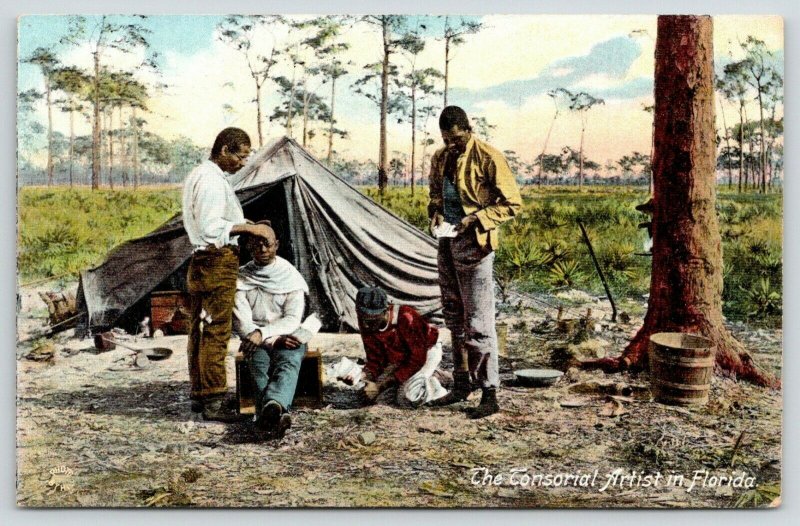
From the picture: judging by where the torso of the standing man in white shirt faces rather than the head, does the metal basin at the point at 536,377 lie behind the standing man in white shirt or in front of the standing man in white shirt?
in front

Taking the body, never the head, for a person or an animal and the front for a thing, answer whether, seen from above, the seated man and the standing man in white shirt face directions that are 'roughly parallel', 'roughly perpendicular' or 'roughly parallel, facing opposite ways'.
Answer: roughly perpendicular

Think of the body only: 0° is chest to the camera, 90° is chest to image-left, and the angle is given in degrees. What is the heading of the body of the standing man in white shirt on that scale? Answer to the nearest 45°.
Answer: approximately 270°

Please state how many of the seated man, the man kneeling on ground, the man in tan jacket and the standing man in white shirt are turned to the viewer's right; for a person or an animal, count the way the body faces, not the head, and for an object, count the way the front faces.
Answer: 1

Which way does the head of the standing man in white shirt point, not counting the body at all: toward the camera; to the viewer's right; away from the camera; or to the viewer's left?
to the viewer's right

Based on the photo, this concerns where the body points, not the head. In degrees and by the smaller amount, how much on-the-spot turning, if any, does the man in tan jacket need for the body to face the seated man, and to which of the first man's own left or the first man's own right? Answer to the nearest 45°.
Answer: approximately 45° to the first man's own right

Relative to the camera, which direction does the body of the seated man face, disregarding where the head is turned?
toward the camera

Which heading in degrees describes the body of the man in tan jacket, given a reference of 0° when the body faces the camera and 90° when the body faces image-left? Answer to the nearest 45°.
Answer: approximately 45°

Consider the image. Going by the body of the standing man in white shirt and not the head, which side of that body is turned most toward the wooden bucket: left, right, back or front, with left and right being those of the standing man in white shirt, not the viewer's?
front

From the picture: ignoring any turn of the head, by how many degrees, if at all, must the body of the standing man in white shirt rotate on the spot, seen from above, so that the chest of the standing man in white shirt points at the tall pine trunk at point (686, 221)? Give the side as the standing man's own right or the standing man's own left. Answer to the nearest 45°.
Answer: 0° — they already face it
